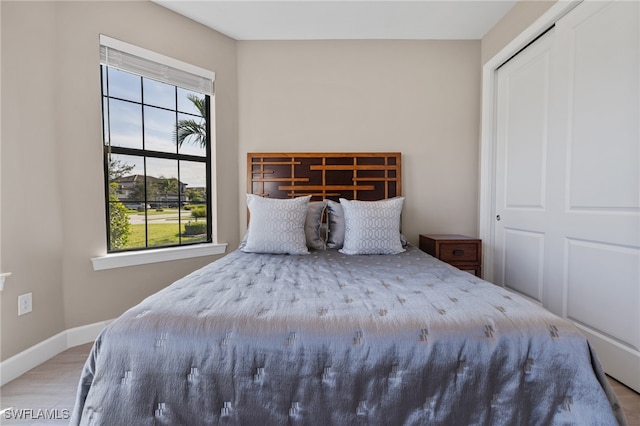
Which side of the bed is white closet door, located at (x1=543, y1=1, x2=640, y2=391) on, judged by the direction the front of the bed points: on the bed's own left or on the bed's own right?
on the bed's own left

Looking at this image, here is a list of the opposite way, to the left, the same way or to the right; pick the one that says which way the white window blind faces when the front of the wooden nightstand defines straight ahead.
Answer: to the left

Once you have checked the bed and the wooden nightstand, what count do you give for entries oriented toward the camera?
2

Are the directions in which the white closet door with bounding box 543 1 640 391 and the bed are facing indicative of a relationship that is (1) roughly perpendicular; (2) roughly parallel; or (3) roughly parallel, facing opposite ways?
roughly perpendicular

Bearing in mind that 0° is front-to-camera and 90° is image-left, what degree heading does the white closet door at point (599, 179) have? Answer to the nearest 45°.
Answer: approximately 45°

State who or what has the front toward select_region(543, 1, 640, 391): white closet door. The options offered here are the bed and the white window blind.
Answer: the white window blind

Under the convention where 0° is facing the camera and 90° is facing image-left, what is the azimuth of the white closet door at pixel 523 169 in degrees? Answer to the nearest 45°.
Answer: approximately 45°

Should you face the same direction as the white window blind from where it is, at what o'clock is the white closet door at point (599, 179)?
The white closet door is roughly at 12 o'clock from the white window blind.
